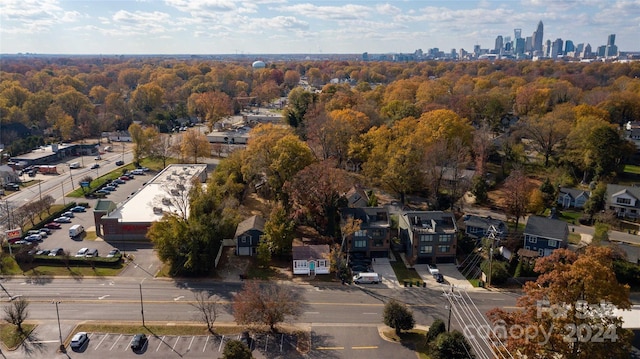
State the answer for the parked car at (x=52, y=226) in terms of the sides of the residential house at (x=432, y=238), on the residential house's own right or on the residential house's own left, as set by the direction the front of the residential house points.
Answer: on the residential house's own right

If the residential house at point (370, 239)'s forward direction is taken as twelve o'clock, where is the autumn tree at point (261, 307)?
The autumn tree is roughly at 1 o'clock from the residential house.

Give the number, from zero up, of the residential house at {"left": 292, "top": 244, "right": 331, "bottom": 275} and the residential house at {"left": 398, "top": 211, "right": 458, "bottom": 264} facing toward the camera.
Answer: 2

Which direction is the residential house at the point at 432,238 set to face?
toward the camera

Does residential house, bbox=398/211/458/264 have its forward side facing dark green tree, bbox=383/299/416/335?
yes

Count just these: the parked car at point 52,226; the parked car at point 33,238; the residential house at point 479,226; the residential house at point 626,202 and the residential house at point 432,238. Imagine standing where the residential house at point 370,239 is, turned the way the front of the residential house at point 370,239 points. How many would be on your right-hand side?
2

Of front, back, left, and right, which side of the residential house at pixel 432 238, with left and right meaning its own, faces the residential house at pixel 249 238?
right

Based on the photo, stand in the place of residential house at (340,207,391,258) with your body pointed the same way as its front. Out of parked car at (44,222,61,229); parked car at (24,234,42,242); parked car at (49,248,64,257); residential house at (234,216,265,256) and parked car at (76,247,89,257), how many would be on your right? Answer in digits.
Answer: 5

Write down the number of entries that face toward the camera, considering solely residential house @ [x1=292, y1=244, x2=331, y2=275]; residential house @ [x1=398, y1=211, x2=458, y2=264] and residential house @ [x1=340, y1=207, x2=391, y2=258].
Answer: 3

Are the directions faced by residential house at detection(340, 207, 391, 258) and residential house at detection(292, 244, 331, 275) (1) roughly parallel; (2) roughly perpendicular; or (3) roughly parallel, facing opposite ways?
roughly parallel

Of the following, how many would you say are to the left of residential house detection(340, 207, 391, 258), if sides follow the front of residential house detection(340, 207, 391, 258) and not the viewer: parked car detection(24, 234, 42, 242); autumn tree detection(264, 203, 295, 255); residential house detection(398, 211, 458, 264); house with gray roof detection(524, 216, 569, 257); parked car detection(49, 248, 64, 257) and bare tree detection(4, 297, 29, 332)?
2

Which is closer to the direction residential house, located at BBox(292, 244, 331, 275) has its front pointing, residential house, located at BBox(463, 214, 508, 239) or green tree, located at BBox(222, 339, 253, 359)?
the green tree

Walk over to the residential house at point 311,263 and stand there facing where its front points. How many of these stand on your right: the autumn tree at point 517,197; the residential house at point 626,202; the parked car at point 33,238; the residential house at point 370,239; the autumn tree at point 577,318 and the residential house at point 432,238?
1

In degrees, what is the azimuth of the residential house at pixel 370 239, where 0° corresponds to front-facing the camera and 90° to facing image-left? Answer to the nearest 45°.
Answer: approximately 0°

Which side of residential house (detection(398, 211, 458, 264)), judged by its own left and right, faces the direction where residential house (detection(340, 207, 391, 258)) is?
right

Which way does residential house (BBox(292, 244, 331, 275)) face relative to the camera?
toward the camera

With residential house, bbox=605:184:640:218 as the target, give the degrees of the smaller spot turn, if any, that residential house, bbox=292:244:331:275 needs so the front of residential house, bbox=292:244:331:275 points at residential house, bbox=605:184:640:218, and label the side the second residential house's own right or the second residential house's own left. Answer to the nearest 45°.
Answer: approximately 90° to the second residential house's own left
